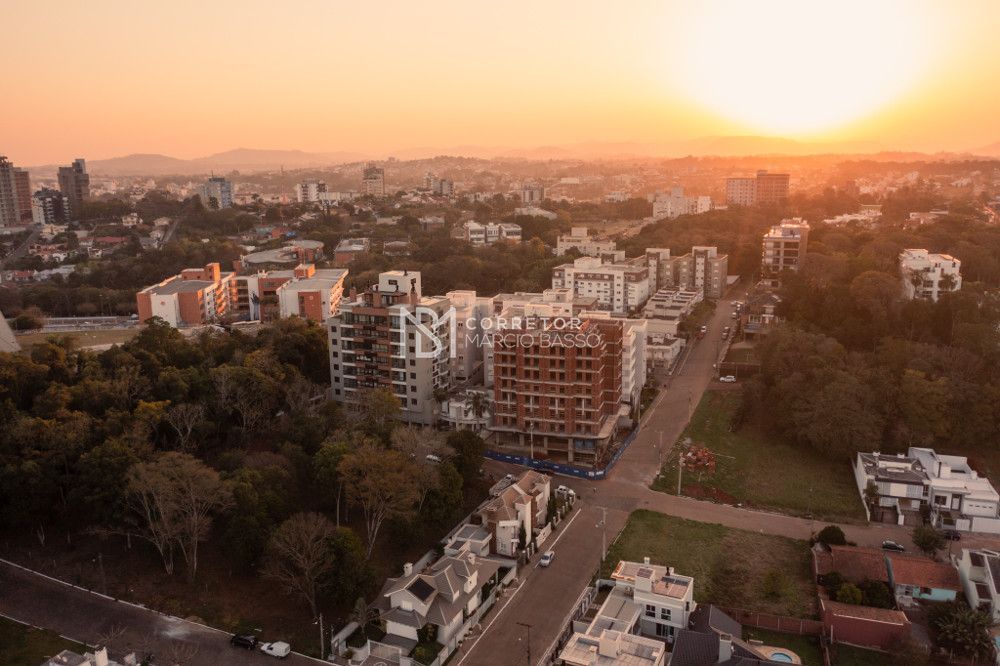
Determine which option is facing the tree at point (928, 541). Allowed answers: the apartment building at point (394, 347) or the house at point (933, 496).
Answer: the house

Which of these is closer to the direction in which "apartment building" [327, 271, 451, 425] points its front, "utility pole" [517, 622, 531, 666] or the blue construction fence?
the utility pole

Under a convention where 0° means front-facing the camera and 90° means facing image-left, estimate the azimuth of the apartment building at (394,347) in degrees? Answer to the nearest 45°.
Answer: approximately 45°

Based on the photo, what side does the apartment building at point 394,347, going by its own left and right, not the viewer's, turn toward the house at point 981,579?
left

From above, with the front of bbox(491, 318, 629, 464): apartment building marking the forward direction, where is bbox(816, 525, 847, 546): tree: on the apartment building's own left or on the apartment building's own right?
on the apartment building's own left

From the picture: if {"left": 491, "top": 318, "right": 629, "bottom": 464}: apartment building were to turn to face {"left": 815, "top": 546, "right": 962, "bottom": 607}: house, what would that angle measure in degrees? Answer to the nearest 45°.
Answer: approximately 45° to its left

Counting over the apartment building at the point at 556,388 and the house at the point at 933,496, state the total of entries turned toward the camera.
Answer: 2

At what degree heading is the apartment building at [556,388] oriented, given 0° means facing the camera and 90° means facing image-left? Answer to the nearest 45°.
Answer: approximately 0°

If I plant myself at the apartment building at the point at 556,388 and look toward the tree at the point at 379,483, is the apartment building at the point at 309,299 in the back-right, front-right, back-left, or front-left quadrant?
back-right

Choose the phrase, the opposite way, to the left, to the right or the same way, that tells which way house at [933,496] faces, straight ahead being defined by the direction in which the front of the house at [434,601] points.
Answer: to the right
